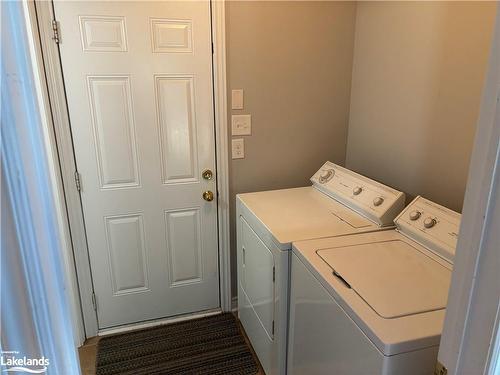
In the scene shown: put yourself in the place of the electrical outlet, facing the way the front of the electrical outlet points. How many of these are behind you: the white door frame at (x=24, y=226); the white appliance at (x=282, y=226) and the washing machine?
0

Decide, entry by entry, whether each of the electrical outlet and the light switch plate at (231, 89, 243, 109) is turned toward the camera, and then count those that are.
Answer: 2

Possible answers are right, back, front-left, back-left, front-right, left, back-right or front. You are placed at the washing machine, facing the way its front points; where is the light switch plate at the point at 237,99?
right

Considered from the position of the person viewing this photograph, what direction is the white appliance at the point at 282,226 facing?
facing the viewer and to the left of the viewer

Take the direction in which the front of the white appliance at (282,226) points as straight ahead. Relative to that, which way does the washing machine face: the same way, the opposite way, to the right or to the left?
the same way

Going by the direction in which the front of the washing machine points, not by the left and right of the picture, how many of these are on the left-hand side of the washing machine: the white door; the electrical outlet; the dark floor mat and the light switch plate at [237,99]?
0

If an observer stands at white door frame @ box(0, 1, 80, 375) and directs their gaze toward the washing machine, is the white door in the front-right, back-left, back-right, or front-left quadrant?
front-left

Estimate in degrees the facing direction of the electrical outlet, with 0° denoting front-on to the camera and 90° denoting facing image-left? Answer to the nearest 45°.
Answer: approximately 0°

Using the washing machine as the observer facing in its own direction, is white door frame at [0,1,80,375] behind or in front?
in front

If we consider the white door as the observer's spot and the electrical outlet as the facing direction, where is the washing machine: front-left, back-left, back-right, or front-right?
front-right

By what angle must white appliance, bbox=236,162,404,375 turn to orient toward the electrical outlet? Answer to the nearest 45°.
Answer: approximately 90° to its right

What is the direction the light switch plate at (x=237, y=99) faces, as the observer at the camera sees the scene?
facing the viewer

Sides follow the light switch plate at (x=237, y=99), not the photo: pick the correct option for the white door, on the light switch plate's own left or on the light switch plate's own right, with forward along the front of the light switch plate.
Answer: on the light switch plate's own right
